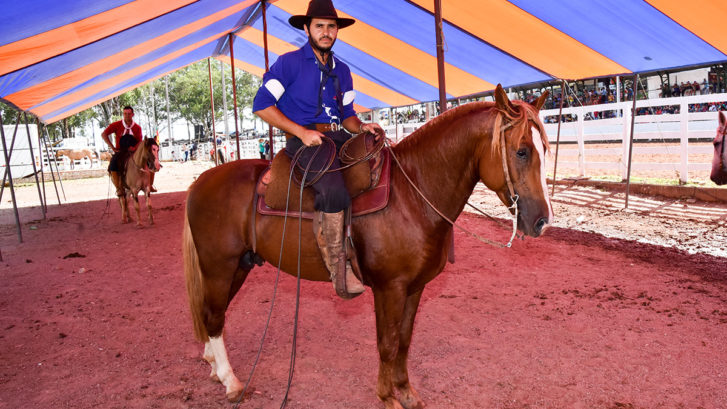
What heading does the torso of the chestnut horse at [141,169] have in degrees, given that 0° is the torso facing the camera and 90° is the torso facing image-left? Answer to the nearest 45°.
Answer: approximately 315°

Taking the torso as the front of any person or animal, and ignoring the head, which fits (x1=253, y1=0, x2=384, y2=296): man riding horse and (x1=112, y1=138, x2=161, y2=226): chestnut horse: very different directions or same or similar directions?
same or similar directions

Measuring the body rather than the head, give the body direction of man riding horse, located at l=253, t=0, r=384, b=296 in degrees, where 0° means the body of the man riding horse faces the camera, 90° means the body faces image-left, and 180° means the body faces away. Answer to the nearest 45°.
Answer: approximately 315°

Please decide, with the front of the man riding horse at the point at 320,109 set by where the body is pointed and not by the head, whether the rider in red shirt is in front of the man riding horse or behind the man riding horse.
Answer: behind

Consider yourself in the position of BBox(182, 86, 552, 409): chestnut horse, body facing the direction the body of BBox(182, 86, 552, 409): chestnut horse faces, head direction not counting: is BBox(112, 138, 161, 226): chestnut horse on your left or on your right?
on your left

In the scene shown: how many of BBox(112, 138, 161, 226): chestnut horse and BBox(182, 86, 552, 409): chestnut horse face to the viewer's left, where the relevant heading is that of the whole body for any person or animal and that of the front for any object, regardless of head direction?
0

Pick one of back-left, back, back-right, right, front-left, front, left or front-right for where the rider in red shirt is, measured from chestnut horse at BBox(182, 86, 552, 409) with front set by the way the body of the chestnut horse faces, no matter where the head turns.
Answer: back-left

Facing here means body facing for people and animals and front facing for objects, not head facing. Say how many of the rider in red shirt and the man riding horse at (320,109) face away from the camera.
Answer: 0

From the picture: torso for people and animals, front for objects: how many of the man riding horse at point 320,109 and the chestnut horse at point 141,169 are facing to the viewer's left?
0

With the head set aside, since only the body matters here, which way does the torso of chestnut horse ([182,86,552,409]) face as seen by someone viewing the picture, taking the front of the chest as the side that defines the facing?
to the viewer's right

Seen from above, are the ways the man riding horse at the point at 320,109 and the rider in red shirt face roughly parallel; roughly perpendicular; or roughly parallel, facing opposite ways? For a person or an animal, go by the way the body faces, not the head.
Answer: roughly parallel
